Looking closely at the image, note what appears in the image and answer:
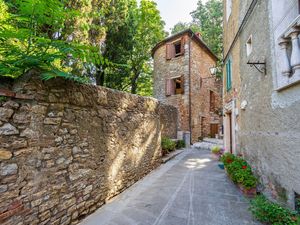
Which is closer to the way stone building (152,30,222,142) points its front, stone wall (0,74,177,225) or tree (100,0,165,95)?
the stone wall

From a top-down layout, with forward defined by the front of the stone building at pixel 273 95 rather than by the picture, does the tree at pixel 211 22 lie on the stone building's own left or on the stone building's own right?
on the stone building's own right

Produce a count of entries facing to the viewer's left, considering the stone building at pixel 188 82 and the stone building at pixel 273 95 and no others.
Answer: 1

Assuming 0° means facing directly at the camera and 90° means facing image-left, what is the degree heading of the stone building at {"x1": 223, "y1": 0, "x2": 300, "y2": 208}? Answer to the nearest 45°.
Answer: approximately 90°

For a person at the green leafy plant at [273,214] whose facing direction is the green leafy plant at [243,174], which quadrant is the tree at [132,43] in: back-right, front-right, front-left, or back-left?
front-left

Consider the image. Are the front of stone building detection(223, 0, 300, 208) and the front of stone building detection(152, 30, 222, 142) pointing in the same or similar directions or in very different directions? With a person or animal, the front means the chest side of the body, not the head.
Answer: very different directions

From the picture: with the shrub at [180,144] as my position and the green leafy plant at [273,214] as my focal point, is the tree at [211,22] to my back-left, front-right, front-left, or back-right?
back-left

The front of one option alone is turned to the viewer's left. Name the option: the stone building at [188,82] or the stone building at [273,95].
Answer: the stone building at [273,95]

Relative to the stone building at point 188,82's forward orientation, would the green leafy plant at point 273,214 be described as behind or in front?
in front
